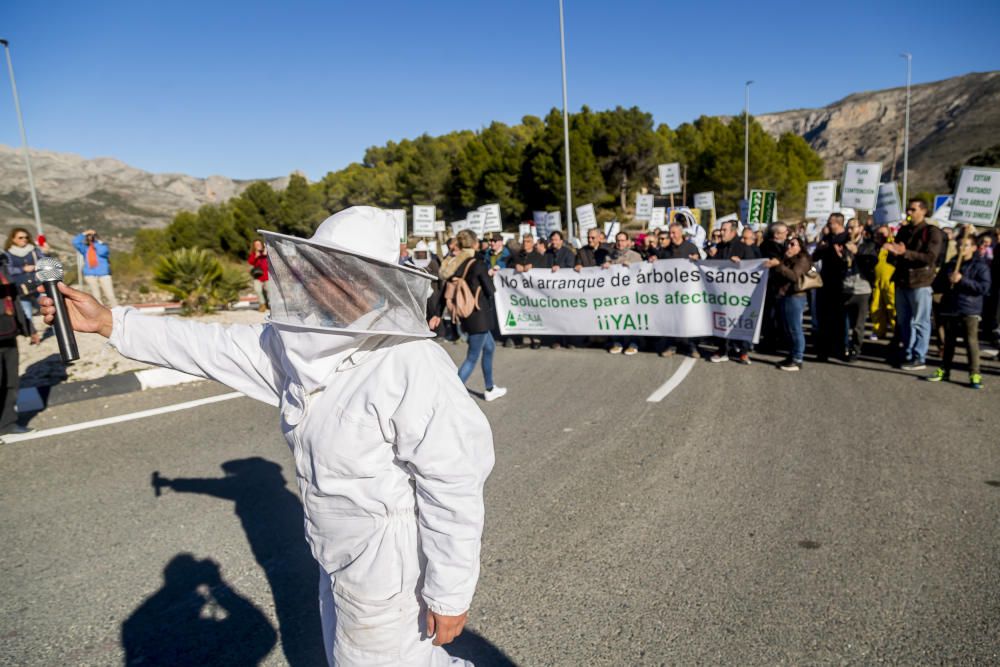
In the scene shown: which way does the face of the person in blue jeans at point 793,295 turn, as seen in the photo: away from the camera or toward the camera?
toward the camera

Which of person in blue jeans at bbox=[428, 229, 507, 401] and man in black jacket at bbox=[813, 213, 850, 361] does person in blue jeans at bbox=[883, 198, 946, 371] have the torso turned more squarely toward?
the person in blue jeans

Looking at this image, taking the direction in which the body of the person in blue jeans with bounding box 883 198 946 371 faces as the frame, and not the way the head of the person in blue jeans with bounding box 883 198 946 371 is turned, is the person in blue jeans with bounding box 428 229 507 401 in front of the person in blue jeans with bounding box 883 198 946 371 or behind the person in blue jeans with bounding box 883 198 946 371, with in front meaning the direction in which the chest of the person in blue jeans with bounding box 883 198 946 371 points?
in front

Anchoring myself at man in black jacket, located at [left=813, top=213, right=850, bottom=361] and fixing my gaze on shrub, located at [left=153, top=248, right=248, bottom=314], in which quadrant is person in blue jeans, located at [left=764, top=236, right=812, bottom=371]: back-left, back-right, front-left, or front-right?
front-left

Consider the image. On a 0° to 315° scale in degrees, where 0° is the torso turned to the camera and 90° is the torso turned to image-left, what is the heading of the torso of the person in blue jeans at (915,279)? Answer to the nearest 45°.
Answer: approximately 45°

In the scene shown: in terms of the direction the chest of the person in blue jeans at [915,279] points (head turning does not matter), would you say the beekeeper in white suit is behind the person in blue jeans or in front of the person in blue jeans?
in front

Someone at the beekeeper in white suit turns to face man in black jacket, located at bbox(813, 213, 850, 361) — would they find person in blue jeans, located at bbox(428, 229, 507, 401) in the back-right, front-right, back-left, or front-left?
front-left

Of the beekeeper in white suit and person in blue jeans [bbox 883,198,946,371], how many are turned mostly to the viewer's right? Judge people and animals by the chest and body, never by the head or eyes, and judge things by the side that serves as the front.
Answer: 0
